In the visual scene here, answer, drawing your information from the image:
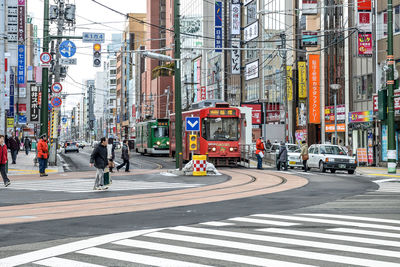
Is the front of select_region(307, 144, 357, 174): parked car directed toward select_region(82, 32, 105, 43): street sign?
no

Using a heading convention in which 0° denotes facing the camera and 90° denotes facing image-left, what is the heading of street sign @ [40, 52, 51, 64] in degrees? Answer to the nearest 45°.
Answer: approximately 0°

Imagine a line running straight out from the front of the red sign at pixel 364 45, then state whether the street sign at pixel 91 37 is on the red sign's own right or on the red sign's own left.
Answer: on the red sign's own right

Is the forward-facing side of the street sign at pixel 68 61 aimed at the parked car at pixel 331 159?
no

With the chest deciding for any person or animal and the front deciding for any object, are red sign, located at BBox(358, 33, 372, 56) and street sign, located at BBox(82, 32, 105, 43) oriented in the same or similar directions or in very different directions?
same or similar directions

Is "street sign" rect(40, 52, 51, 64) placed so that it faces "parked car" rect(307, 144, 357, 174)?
no

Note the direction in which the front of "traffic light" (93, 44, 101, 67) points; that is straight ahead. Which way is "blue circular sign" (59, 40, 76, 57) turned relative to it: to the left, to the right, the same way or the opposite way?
the same way

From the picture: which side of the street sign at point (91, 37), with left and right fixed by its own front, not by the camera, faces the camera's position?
front

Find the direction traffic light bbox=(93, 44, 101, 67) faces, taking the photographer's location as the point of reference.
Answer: facing the viewer

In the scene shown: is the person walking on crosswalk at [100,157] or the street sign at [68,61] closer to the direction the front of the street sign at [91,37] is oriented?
the person walking on crosswalk

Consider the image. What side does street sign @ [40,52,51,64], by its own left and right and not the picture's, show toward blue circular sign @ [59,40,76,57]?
left

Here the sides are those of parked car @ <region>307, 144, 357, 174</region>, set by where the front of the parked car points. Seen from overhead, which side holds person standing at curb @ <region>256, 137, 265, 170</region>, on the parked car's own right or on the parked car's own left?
on the parked car's own right
